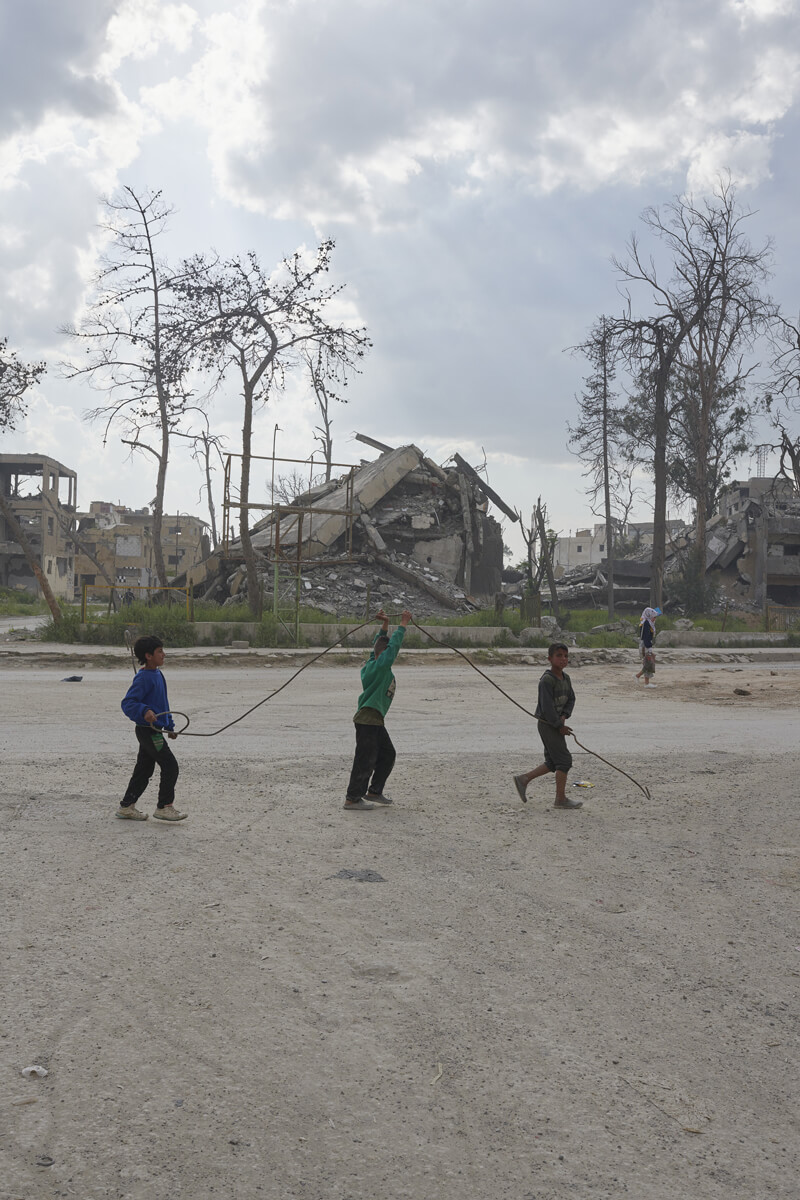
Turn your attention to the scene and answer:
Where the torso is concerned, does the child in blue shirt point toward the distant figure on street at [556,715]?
yes

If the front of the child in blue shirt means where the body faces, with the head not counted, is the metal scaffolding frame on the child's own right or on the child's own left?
on the child's own left

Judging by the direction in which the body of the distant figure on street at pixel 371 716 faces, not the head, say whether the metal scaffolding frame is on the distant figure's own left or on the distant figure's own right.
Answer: on the distant figure's own left

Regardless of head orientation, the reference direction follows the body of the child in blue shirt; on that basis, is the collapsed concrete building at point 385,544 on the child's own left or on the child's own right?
on the child's own left

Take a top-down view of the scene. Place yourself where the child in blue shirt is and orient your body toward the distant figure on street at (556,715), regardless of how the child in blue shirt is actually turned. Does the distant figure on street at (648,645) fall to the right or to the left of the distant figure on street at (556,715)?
left

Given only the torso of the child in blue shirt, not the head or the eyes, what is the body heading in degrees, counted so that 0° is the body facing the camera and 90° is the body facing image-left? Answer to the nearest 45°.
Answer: approximately 270°

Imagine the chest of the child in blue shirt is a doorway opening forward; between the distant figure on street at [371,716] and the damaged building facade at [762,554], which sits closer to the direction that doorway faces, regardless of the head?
the distant figure on street
